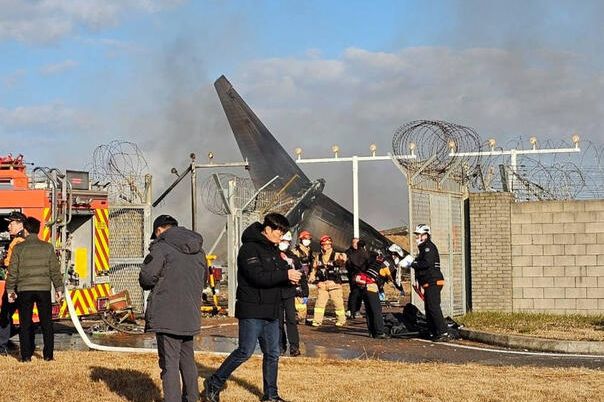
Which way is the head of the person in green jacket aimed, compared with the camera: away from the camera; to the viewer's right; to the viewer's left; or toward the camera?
away from the camera

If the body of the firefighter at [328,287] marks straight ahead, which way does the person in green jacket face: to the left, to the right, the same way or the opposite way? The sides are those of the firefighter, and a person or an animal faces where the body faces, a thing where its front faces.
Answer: the opposite way

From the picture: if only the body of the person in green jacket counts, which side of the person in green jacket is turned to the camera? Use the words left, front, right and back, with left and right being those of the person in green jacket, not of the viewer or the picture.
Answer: back

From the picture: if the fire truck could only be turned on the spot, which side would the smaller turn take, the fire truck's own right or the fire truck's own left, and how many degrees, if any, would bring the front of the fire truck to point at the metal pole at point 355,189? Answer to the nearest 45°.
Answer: approximately 90° to the fire truck's own right

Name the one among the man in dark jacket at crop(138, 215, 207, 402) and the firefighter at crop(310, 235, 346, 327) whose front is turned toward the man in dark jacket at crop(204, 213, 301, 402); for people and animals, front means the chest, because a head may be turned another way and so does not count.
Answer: the firefighter

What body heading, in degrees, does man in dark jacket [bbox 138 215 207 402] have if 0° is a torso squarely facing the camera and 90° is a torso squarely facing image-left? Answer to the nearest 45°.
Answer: approximately 135°

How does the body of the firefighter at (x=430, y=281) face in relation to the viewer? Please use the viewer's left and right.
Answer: facing to the left of the viewer

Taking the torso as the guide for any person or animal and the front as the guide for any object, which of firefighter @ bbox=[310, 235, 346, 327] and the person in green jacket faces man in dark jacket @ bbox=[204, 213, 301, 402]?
the firefighter

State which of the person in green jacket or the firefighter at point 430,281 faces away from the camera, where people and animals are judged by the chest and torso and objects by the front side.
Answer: the person in green jacket

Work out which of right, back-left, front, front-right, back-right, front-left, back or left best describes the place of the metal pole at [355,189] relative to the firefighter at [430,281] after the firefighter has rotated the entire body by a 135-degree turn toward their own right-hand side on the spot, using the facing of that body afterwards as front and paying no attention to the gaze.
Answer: front-left

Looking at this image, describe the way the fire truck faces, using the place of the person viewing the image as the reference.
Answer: facing away from the viewer and to the left of the viewer

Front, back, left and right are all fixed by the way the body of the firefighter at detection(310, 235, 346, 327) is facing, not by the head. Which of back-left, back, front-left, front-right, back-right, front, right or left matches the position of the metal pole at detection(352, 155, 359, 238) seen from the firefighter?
back
